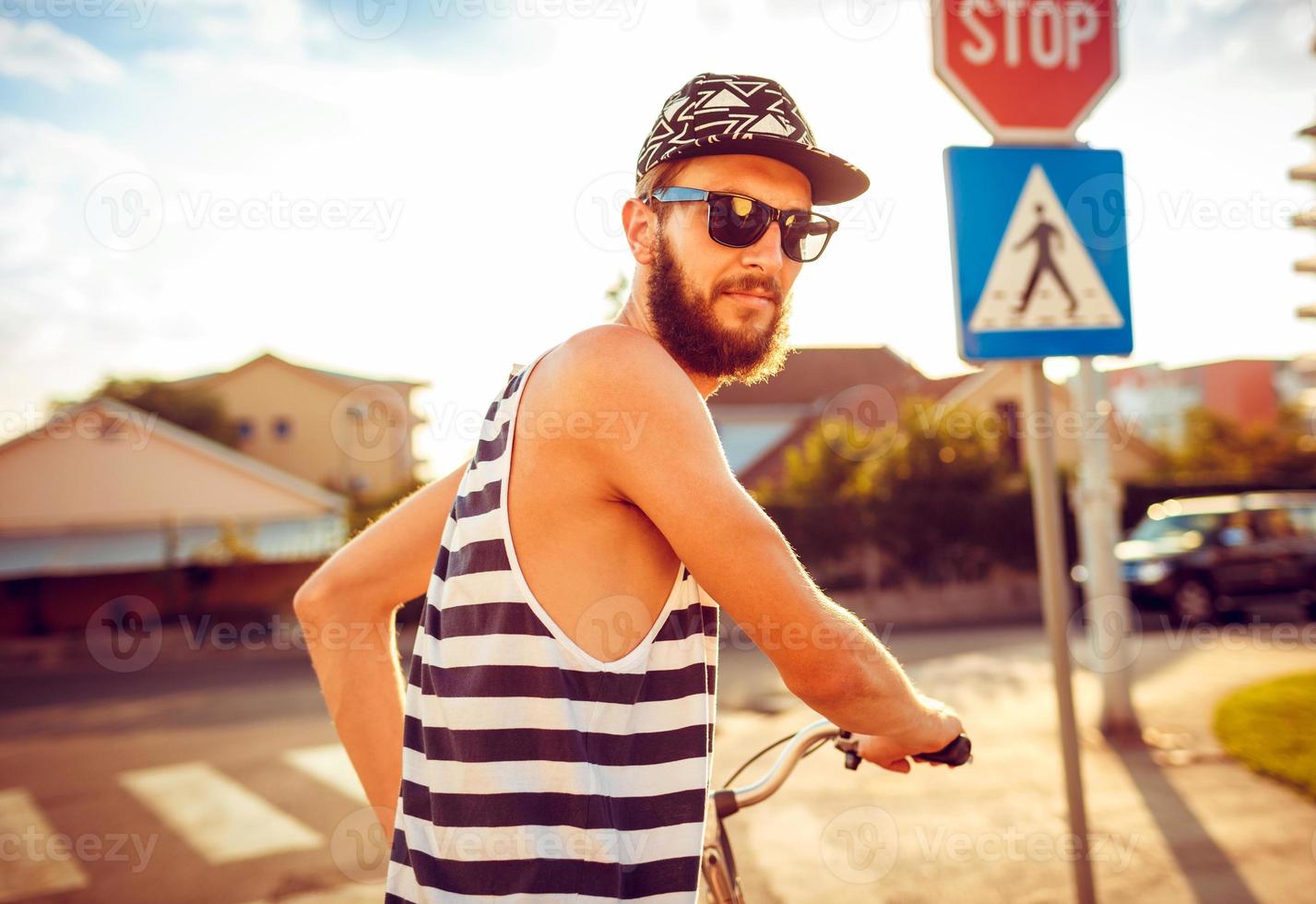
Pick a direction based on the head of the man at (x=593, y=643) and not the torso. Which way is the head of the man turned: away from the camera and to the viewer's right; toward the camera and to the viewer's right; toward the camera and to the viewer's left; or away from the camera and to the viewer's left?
toward the camera and to the viewer's right

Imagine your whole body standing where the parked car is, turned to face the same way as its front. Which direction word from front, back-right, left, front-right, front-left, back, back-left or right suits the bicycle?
front-left

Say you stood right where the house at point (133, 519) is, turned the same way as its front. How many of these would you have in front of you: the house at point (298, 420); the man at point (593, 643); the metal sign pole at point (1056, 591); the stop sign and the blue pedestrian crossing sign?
4

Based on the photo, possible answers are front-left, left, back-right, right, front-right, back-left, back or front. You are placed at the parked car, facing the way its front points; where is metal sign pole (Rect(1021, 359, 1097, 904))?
front-left

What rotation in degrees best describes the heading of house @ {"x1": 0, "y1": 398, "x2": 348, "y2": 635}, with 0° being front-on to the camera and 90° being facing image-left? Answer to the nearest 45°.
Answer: approximately 0°

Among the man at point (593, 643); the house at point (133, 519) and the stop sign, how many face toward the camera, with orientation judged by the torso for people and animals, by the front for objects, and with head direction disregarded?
2

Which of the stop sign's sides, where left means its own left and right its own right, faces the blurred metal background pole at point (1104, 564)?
back

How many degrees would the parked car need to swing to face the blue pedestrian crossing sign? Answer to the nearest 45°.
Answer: approximately 45° to its left

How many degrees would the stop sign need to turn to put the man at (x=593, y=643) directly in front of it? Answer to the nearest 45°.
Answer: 0° — it already faces them

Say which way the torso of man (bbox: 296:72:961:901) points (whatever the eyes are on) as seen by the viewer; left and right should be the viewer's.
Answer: facing away from the viewer and to the right of the viewer
